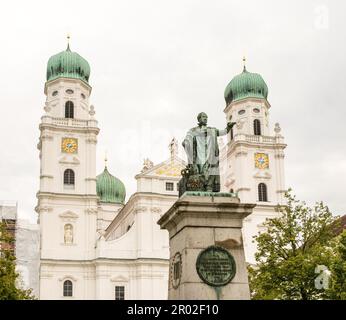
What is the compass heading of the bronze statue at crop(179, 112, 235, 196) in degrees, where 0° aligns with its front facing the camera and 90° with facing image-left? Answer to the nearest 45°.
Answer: approximately 0°
